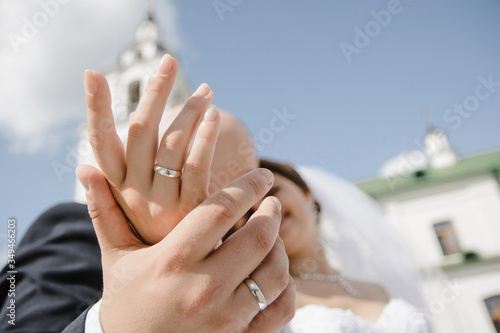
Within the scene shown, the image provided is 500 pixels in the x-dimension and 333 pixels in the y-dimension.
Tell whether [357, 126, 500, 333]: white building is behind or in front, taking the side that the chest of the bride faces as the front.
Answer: behind

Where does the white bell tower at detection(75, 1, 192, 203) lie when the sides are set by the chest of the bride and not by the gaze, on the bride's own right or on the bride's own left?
on the bride's own right

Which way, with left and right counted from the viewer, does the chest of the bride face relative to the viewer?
facing the viewer and to the left of the viewer

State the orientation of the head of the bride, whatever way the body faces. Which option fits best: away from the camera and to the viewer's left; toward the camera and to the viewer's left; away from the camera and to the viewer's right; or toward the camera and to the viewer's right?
toward the camera and to the viewer's left

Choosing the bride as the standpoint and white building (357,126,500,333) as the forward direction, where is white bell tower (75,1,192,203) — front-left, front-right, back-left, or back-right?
front-left

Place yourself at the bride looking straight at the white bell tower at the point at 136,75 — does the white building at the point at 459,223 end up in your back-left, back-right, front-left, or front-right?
front-right

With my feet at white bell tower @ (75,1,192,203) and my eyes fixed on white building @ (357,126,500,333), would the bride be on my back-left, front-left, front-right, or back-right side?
front-right
